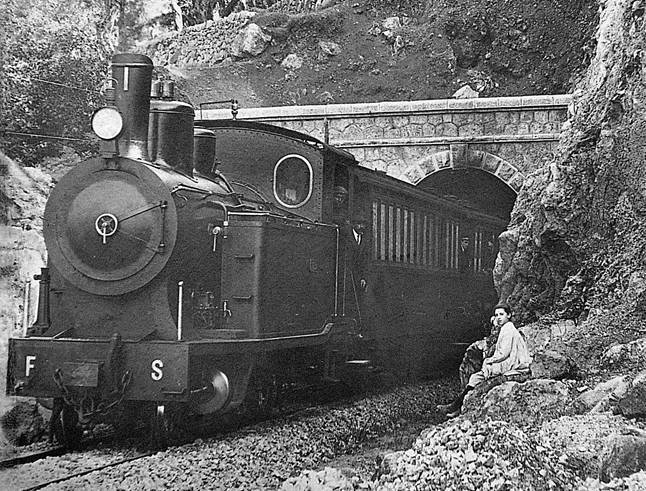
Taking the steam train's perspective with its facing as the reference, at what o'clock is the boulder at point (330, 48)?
The boulder is roughly at 5 o'clock from the steam train.

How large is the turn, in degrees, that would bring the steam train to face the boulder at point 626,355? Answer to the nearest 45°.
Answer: approximately 135° to its left

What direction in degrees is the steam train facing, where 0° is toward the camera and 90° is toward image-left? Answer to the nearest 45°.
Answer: approximately 45°

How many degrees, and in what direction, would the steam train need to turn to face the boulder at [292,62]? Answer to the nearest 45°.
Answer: approximately 135° to its right

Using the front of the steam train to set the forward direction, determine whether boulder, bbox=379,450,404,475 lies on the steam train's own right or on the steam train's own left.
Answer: on the steam train's own left

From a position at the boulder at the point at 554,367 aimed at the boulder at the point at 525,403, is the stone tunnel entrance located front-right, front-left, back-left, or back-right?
back-right

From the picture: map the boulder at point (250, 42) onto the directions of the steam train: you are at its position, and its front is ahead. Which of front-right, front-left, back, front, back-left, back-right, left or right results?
back-right

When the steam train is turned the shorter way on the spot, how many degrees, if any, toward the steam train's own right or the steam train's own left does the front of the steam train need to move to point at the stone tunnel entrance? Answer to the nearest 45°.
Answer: approximately 180°

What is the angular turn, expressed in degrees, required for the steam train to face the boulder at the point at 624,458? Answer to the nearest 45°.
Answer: approximately 90° to its left
